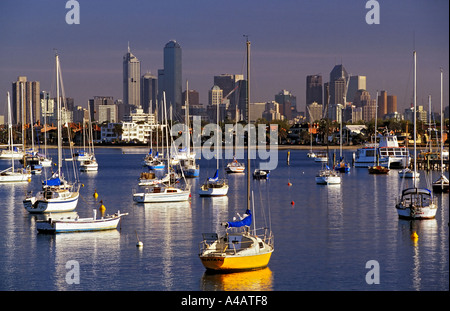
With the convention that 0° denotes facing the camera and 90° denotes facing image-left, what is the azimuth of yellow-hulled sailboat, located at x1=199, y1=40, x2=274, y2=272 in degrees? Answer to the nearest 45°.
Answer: approximately 225°
